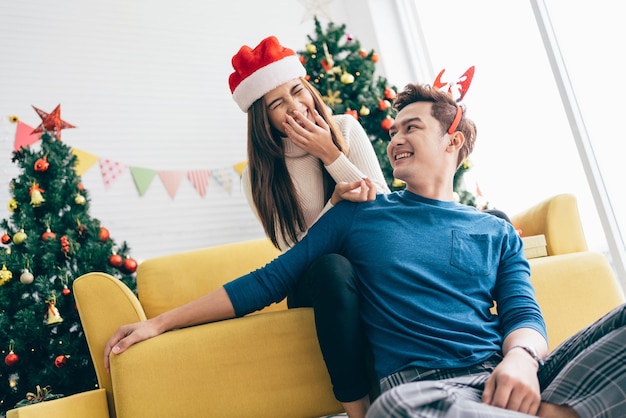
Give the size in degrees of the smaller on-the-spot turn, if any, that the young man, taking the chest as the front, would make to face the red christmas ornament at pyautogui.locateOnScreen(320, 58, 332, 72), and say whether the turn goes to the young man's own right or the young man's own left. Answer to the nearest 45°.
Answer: approximately 180°

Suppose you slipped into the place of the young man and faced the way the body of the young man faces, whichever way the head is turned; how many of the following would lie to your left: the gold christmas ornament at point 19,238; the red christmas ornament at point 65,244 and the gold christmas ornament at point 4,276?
0

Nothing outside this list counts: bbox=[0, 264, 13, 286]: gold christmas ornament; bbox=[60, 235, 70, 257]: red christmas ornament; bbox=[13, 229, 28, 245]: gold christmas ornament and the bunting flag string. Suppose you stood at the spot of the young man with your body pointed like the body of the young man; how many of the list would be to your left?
0

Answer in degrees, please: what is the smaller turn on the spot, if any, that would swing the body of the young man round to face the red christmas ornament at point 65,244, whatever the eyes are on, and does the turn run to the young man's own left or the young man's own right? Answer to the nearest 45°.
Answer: approximately 135° to the young man's own right

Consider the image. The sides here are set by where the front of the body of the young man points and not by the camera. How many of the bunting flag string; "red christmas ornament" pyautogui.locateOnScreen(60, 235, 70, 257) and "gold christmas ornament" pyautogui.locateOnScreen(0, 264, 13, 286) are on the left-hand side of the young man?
0

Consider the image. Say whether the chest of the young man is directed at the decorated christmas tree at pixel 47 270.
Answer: no

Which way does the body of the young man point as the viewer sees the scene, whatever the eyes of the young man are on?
toward the camera

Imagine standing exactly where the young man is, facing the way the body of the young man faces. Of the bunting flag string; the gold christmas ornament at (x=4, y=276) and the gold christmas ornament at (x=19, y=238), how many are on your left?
0

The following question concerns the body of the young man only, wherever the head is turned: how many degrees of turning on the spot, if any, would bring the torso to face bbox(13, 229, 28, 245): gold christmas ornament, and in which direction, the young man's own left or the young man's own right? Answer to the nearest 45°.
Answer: approximately 135° to the young man's own right

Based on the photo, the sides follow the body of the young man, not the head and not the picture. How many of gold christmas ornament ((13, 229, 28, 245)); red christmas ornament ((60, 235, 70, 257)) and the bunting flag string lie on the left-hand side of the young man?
0

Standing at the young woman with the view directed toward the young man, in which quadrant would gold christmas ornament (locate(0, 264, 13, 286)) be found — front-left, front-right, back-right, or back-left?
back-right

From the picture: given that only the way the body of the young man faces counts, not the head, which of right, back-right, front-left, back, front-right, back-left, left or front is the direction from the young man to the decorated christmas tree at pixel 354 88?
back
